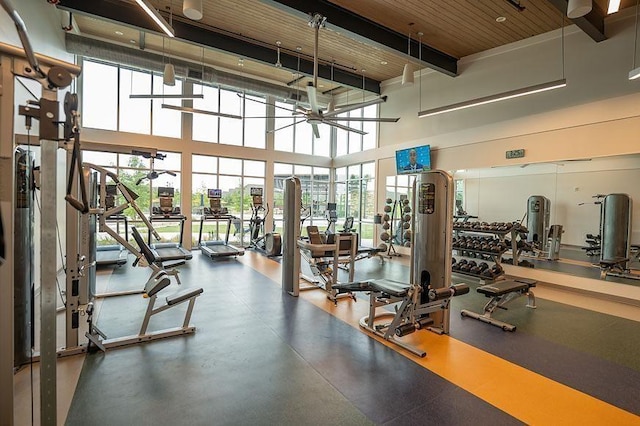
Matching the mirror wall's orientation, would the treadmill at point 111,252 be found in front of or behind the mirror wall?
in front

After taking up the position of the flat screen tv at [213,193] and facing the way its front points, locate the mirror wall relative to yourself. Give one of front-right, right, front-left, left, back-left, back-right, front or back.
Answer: front-left

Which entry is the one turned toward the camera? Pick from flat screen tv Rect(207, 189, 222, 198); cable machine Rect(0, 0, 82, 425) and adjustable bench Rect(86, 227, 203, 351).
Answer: the flat screen tv

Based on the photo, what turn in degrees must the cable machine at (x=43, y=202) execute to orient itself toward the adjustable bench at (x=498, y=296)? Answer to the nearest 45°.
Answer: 0° — it already faces it

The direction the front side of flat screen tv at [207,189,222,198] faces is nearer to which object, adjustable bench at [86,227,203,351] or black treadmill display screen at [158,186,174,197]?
the adjustable bench

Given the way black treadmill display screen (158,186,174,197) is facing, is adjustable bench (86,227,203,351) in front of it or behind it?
in front

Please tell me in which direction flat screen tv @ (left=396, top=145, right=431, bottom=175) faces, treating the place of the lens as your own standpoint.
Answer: facing the viewer and to the left of the viewer

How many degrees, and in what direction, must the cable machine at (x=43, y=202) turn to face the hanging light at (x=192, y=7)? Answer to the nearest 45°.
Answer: approximately 45° to its left

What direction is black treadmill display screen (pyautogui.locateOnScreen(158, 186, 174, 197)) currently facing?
toward the camera

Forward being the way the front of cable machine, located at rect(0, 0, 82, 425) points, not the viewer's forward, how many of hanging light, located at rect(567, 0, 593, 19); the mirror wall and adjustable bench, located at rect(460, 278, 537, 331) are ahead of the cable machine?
3

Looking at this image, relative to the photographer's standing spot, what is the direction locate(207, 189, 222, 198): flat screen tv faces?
facing the viewer

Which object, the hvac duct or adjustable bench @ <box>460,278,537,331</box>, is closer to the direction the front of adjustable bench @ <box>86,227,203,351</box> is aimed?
the adjustable bench
